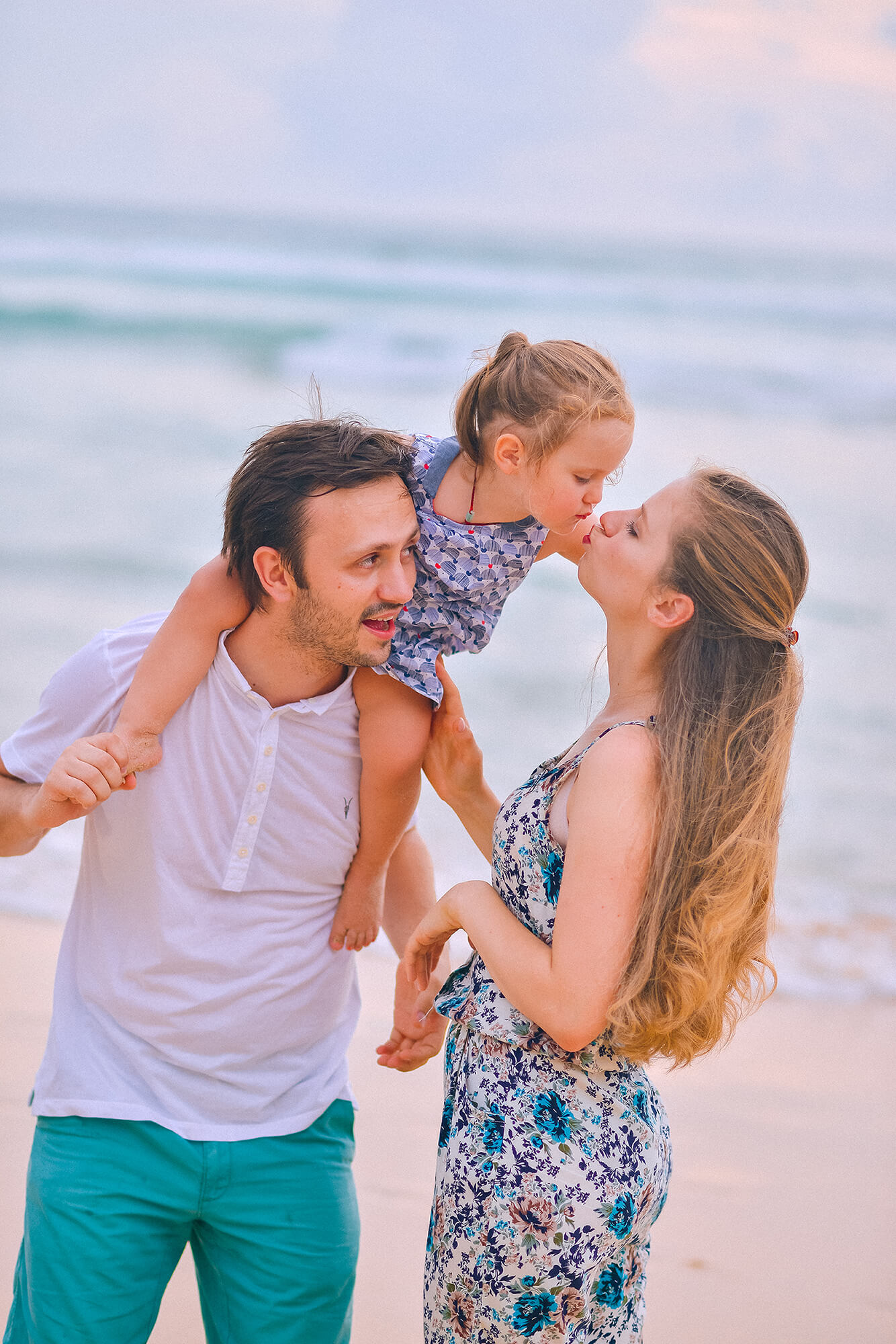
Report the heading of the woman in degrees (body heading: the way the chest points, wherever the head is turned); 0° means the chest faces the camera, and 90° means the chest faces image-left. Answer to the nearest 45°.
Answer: approximately 90°

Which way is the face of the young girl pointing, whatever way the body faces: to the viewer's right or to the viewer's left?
to the viewer's right

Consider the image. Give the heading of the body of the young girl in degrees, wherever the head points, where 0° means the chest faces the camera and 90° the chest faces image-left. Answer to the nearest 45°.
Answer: approximately 315°

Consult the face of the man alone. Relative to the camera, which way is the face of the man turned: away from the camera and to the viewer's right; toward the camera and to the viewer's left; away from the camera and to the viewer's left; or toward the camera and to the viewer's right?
toward the camera and to the viewer's right

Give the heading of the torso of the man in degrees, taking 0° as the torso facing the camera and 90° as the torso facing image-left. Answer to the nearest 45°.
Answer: approximately 315°

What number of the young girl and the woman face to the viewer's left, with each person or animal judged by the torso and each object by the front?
1

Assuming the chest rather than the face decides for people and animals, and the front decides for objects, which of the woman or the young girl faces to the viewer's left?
the woman

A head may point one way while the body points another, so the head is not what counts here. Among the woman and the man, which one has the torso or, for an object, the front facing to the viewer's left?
the woman
